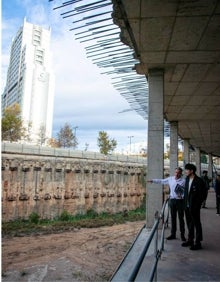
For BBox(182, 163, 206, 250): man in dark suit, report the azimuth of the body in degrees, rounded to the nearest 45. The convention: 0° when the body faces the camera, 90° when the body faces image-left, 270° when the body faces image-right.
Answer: approximately 45°
